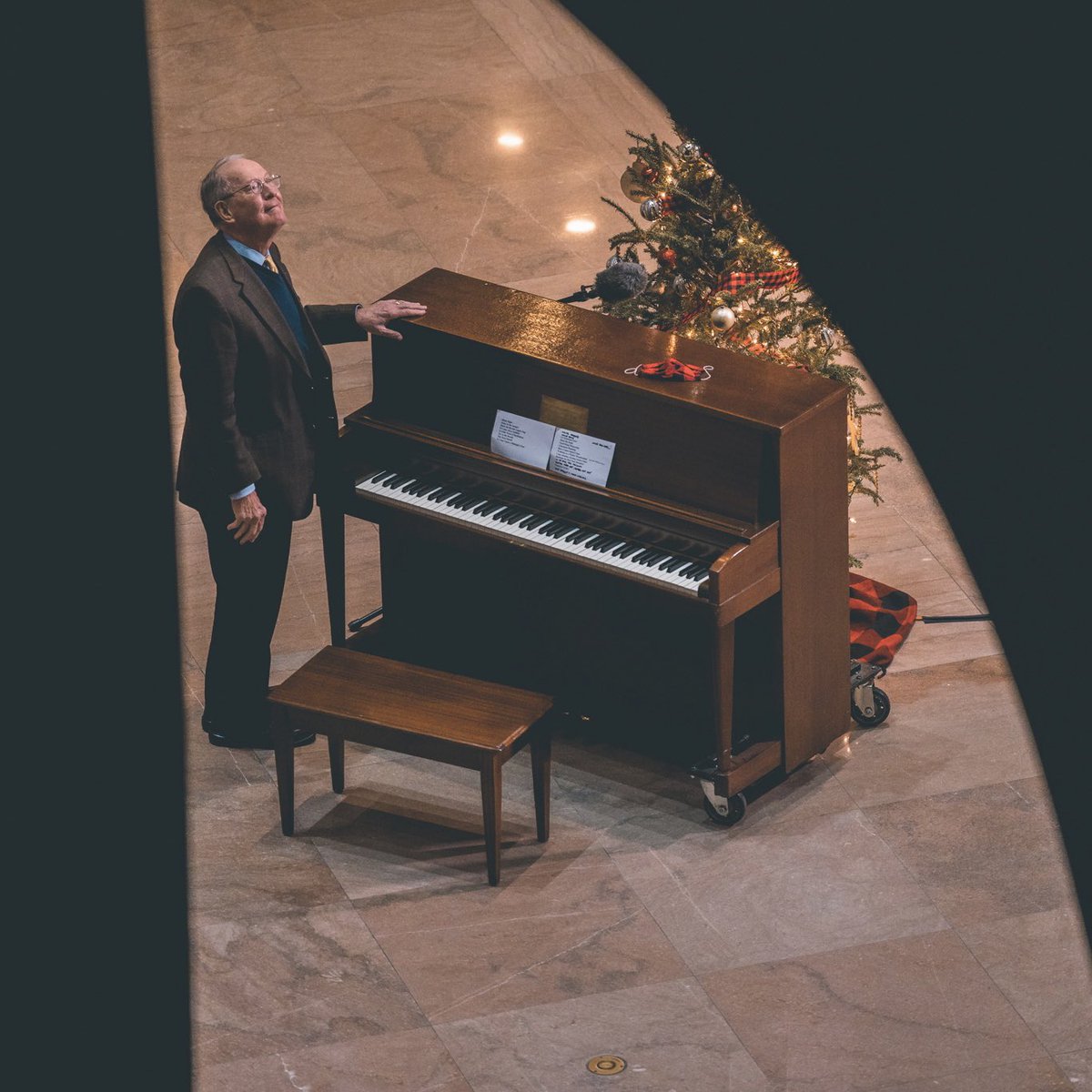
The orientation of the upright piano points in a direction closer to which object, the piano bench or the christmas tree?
the piano bench

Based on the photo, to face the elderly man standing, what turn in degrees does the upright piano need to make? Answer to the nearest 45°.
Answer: approximately 45° to its right

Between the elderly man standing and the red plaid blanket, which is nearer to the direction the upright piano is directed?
the elderly man standing

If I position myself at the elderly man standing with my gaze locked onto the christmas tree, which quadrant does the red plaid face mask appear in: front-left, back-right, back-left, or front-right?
front-right

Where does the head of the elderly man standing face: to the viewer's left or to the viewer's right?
to the viewer's right

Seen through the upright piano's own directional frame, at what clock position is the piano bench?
The piano bench is roughly at 12 o'clock from the upright piano.

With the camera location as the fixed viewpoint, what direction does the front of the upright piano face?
facing the viewer and to the left of the viewer

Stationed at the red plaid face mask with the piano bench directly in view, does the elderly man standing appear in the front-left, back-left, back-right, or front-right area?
front-right

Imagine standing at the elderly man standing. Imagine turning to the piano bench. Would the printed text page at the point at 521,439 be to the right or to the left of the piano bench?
left
